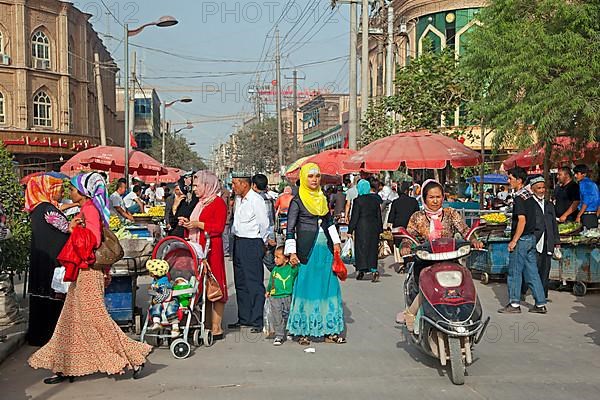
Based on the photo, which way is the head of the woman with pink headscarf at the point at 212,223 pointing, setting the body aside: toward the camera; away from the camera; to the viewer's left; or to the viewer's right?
to the viewer's left

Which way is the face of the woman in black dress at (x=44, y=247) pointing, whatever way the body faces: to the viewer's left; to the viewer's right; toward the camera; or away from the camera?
to the viewer's right

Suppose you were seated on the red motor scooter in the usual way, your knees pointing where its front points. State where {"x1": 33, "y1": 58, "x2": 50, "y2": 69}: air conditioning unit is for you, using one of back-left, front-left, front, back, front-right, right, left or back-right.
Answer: back-right

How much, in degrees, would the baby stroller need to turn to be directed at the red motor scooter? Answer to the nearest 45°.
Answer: approximately 90° to its left

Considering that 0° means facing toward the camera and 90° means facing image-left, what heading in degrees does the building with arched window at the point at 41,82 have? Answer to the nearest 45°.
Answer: approximately 315°

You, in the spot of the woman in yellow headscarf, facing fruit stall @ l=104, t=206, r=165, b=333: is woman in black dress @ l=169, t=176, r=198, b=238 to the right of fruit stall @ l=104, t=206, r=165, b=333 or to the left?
right

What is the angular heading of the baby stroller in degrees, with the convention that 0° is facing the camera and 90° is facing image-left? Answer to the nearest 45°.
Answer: approximately 45°

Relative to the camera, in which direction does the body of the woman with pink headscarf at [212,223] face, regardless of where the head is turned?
to the viewer's left

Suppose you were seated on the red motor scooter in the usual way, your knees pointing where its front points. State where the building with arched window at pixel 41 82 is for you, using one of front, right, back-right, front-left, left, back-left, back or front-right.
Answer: back-right
